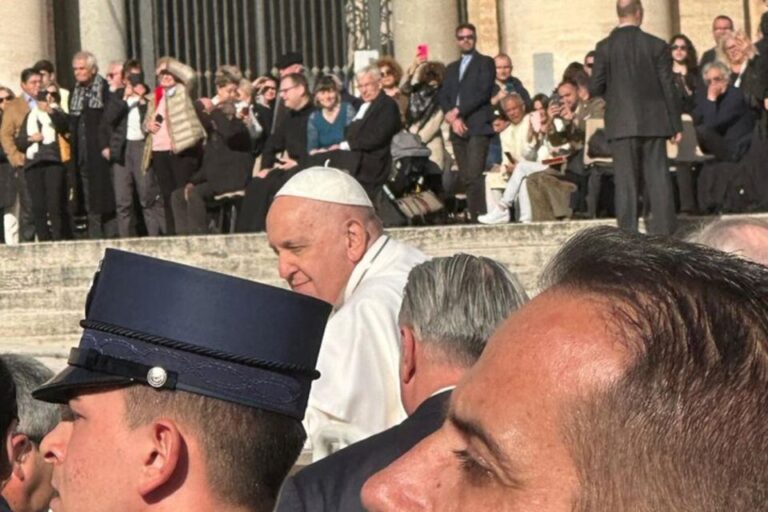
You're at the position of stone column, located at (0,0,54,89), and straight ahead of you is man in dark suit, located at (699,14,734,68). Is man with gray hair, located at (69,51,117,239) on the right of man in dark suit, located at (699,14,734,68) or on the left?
right

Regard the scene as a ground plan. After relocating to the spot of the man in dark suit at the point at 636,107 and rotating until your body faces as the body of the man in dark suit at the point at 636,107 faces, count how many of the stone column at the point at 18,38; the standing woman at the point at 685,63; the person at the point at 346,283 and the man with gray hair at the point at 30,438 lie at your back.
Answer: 2

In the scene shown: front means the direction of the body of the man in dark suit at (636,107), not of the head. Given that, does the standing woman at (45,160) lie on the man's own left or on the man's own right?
on the man's own left

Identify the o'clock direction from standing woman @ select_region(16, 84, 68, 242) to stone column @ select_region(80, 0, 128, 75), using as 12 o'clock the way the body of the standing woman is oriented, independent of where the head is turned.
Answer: The stone column is roughly at 6 o'clock from the standing woman.

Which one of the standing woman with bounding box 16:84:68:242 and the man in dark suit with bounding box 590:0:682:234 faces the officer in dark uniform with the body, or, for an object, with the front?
the standing woman

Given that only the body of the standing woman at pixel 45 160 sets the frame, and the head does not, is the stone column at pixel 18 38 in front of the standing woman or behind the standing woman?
behind

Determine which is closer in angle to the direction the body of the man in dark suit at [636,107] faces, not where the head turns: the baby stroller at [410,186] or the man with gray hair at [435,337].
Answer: the baby stroller

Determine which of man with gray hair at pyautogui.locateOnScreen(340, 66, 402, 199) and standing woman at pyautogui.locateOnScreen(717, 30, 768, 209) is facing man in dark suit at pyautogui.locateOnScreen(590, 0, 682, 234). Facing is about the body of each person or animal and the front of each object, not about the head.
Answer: the standing woman

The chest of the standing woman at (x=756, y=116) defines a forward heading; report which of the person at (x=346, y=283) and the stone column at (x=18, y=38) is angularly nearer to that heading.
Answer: the person

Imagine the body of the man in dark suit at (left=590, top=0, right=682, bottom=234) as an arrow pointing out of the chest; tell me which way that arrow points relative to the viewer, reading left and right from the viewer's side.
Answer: facing away from the viewer

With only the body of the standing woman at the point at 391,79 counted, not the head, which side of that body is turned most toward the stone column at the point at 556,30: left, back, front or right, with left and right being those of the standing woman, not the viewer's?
back

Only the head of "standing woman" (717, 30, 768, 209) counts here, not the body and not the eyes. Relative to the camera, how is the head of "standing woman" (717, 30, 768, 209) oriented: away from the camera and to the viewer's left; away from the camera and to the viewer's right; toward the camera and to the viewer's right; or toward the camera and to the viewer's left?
toward the camera and to the viewer's left

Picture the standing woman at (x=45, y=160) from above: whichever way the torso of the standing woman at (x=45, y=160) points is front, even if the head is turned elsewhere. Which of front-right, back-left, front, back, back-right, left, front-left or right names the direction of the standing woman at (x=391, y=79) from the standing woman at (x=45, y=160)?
left
